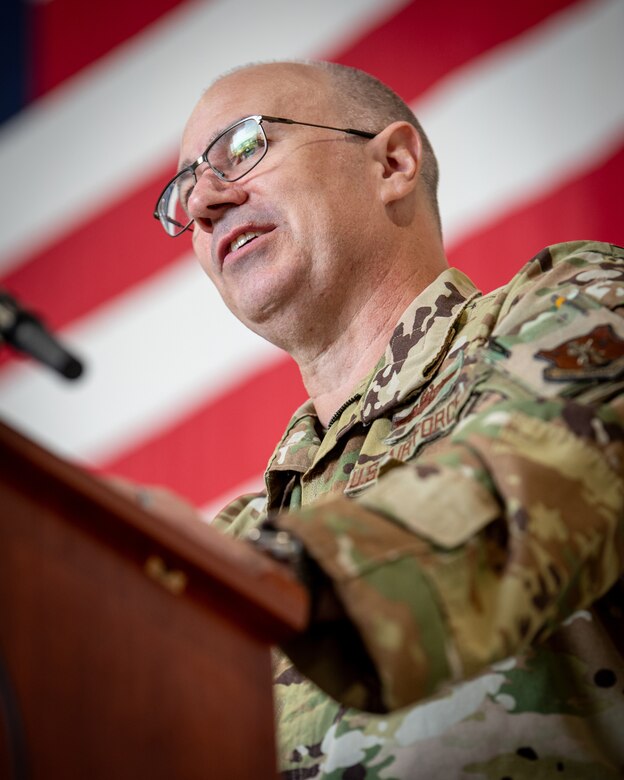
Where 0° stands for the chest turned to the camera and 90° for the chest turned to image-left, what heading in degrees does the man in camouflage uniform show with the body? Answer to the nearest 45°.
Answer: approximately 45°
